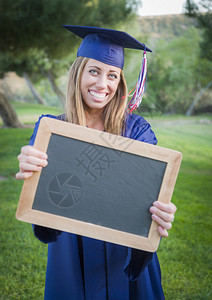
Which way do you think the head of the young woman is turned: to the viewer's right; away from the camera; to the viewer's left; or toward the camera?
toward the camera

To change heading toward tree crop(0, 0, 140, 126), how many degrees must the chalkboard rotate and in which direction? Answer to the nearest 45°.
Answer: approximately 180°

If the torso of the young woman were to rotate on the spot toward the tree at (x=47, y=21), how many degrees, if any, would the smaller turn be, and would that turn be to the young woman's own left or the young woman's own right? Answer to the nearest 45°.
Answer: approximately 180°

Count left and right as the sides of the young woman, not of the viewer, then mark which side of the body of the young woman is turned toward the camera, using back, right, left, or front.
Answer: front

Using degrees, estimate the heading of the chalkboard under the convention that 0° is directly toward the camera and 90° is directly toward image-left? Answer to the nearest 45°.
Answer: approximately 0°
